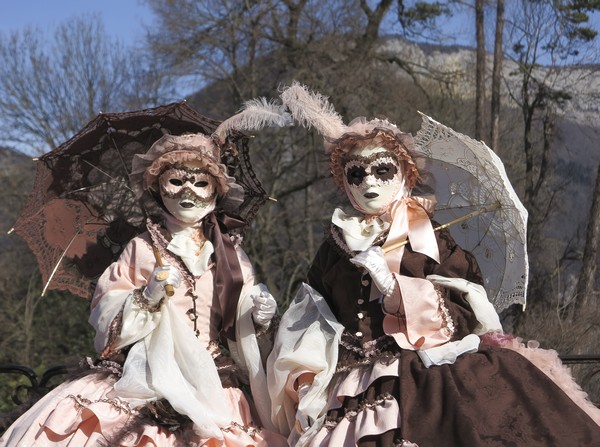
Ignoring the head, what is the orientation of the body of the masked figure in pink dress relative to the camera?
toward the camera
